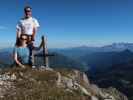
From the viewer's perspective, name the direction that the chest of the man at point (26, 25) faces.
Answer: toward the camera
